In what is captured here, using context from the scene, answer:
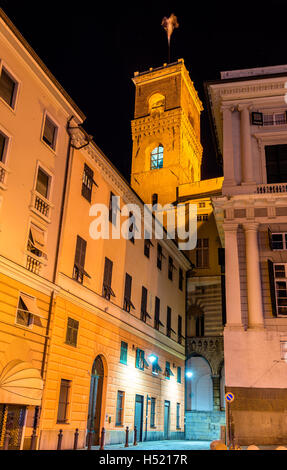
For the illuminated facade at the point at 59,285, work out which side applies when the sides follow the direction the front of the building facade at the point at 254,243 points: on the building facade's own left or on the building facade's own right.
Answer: on the building facade's own right

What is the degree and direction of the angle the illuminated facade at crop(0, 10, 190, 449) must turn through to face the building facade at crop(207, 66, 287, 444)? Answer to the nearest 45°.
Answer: approximately 45° to its left

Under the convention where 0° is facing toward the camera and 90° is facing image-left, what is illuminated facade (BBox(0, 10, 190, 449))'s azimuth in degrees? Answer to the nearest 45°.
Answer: approximately 315°

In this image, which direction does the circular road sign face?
toward the camera

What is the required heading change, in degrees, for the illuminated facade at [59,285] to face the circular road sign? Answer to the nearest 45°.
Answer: approximately 45° to its left
